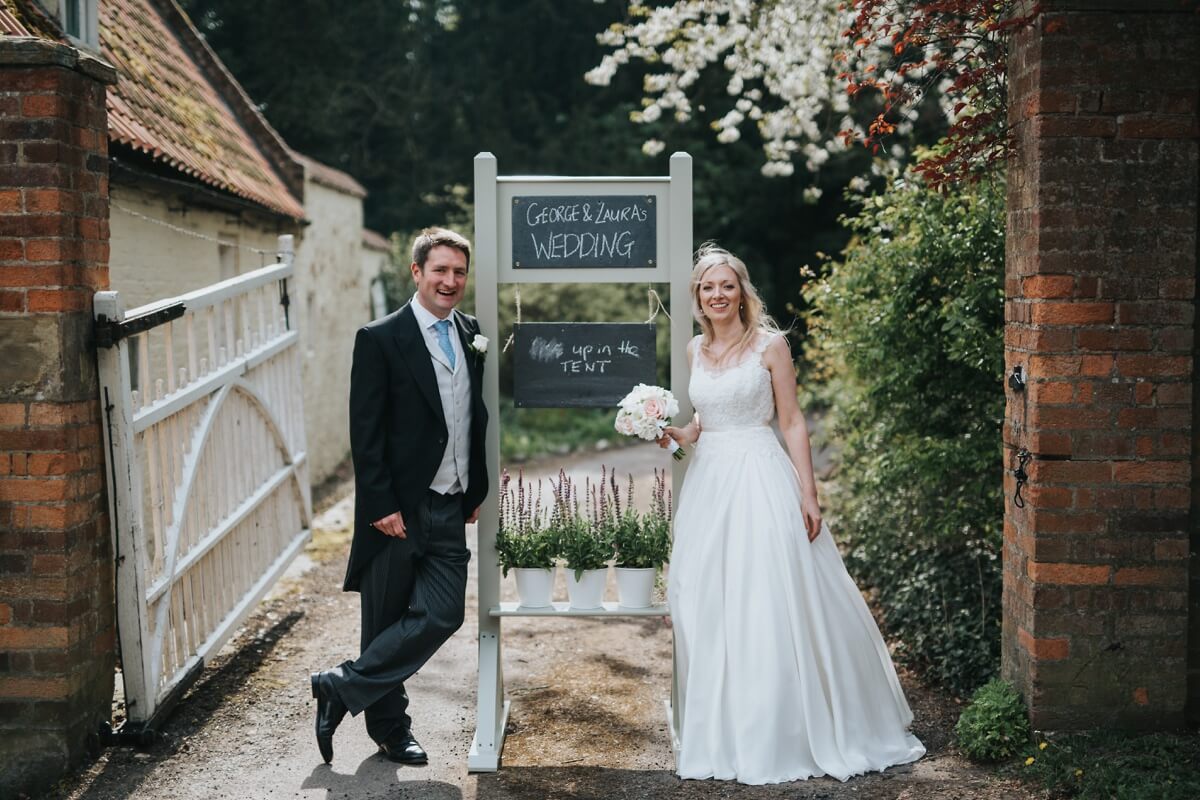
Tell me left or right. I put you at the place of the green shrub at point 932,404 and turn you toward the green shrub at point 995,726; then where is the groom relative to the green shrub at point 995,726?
right

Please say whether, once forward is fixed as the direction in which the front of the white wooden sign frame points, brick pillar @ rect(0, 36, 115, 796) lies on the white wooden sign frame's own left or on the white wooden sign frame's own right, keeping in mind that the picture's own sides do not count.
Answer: on the white wooden sign frame's own right

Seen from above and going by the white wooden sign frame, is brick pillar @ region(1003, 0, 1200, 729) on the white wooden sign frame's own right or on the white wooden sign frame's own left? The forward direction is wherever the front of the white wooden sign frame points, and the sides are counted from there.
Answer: on the white wooden sign frame's own left

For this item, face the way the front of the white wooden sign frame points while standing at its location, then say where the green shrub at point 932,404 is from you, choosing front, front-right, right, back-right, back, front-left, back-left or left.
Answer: back-left

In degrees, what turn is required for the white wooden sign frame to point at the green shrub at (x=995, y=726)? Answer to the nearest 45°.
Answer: approximately 90° to its left

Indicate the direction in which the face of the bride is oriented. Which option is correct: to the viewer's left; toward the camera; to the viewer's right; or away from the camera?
toward the camera

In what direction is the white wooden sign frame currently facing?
toward the camera
